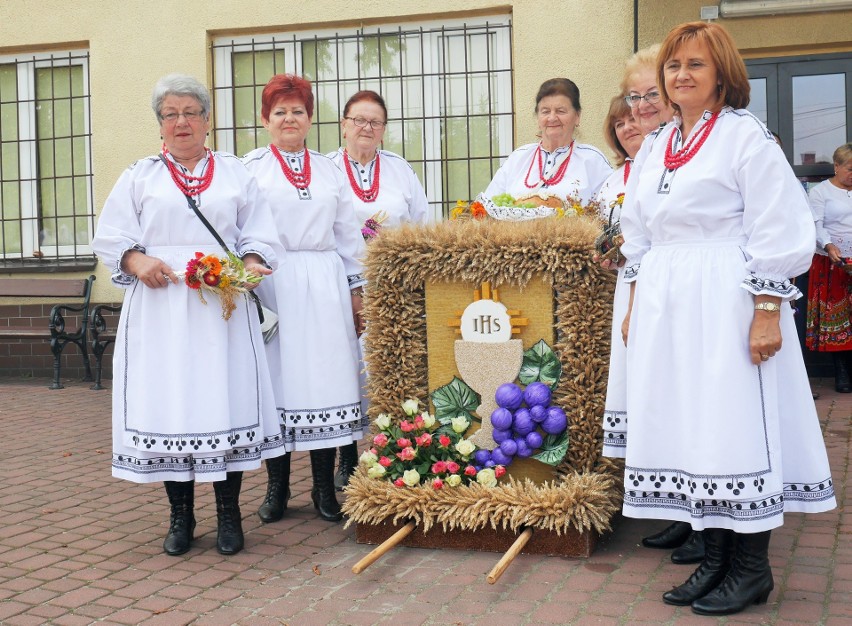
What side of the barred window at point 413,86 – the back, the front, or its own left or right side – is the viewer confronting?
front

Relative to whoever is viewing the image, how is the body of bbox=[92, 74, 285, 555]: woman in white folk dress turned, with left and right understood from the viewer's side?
facing the viewer

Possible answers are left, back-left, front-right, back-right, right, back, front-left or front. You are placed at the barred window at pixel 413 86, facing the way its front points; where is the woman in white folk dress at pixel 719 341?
front

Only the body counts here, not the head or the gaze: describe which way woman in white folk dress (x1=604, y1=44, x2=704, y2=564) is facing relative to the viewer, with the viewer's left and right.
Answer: facing the viewer and to the left of the viewer

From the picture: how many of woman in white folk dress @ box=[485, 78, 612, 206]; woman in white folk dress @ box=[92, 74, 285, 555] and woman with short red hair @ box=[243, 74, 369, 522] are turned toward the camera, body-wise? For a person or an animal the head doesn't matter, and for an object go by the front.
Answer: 3

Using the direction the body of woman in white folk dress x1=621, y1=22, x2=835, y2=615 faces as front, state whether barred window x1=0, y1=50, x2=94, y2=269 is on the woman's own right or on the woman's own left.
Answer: on the woman's own right

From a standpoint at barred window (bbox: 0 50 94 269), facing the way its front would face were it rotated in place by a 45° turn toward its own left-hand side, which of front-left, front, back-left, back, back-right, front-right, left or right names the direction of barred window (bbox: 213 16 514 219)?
front

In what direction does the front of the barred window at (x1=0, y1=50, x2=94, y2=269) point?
toward the camera
